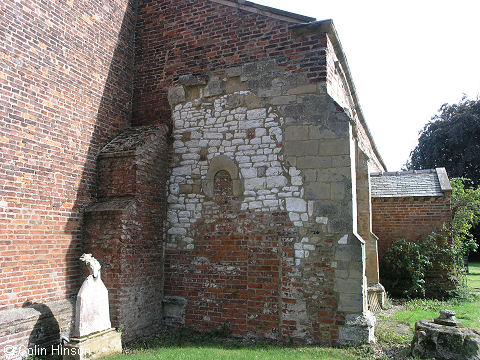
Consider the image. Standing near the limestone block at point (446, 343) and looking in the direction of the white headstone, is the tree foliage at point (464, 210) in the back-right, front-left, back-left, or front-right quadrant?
back-right

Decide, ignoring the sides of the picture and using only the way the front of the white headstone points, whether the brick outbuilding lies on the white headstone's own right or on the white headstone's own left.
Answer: on the white headstone's own left

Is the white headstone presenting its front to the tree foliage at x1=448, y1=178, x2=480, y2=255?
no

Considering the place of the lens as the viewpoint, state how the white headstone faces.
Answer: facing the viewer and to the right of the viewer

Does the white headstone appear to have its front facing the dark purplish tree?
no

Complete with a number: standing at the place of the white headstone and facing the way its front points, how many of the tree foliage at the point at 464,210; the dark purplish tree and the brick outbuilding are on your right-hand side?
0

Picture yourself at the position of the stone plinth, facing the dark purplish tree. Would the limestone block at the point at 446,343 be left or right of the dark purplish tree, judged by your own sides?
right
